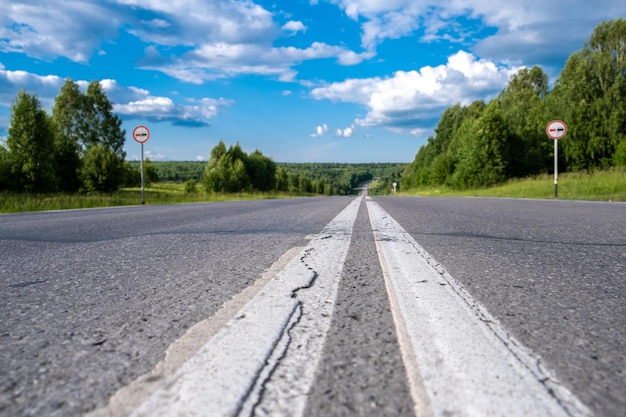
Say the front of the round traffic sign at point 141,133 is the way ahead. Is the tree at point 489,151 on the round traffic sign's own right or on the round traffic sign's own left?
on the round traffic sign's own left

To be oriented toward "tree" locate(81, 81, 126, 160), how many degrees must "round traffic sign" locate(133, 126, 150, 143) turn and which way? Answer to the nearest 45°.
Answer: approximately 180°

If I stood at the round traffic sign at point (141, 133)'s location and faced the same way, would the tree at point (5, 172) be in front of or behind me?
behind

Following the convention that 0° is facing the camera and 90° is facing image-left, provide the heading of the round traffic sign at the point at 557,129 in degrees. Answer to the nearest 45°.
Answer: approximately 0°

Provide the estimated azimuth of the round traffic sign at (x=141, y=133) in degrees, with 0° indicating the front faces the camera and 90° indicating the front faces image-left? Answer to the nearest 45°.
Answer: approximately 0°

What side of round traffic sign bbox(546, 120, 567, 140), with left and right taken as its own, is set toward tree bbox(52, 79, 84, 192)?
right

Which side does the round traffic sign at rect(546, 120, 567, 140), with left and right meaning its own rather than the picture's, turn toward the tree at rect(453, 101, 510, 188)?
back

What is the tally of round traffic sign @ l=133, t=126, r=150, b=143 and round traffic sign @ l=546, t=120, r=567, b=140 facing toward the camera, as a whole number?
2
